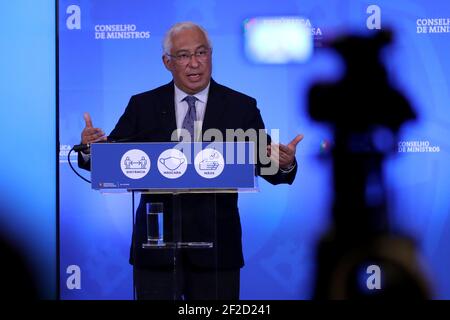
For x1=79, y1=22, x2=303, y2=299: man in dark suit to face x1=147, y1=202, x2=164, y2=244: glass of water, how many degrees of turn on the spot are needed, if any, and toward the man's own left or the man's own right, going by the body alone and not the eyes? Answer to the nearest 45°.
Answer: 0° — they already face it

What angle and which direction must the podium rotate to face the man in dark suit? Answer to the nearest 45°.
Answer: approximately 180°

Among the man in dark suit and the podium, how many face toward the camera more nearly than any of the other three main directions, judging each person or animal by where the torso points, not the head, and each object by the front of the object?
2

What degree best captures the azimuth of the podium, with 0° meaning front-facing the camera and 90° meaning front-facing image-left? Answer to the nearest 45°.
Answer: approximately 0°
